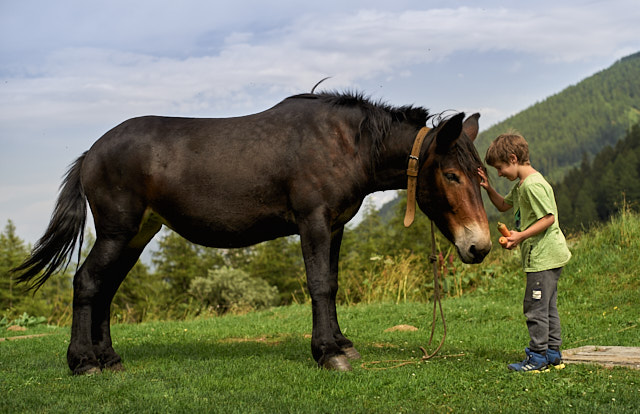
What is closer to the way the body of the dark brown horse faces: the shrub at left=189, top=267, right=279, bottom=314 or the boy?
the boy

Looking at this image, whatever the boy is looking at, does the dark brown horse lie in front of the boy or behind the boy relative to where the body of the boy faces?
in front

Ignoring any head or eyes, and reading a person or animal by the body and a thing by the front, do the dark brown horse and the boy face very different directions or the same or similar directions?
very different directions

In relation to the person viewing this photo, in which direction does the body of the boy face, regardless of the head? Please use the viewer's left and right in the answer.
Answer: facing to the left of the viewer

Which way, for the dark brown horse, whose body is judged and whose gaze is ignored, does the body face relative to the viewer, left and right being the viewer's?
facing to the right of the viewer

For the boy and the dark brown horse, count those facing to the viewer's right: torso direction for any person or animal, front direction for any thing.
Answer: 1

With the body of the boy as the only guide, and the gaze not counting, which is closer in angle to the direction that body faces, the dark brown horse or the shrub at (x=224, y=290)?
the dark brown horse

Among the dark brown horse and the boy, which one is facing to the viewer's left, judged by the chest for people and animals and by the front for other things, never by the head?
the boy

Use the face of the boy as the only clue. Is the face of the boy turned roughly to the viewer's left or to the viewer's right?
to the viewer's left
